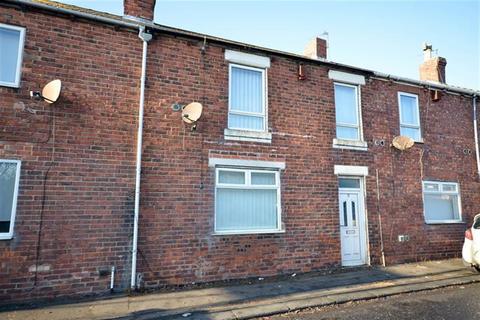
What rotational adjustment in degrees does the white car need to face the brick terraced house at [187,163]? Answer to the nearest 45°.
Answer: approximately 180°

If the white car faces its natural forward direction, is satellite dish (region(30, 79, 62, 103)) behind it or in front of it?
behind

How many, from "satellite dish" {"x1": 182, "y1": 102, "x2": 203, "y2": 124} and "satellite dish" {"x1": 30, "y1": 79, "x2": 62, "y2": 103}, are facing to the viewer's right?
0

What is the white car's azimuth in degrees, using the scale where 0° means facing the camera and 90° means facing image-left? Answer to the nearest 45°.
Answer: approximately 225°

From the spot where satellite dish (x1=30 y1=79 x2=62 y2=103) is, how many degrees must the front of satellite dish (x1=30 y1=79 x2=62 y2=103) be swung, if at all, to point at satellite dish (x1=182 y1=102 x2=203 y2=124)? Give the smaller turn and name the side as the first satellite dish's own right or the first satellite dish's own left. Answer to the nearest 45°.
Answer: approximately 135° to the first satellite dish's own left

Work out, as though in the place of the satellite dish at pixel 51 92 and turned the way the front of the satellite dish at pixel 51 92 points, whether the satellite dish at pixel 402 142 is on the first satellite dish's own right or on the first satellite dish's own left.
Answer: on the first satellite dish's own left

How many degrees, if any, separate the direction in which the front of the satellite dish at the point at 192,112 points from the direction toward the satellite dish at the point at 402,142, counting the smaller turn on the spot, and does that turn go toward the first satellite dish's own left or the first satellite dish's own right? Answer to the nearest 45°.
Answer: approximately 135° to the first satellite dish's own left

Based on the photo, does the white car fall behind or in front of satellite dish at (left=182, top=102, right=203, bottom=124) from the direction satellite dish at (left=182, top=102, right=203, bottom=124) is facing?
behind

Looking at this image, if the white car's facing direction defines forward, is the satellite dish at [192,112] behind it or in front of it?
behind
